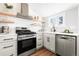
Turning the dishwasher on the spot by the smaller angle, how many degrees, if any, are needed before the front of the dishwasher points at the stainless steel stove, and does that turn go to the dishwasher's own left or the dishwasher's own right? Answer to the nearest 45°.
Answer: approximately 45° to the dishwasher's own right

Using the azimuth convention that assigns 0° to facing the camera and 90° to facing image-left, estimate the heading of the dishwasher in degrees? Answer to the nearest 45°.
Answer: approximately 45°

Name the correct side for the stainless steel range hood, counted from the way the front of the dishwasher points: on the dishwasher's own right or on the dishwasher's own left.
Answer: on the dishwasher's own right
